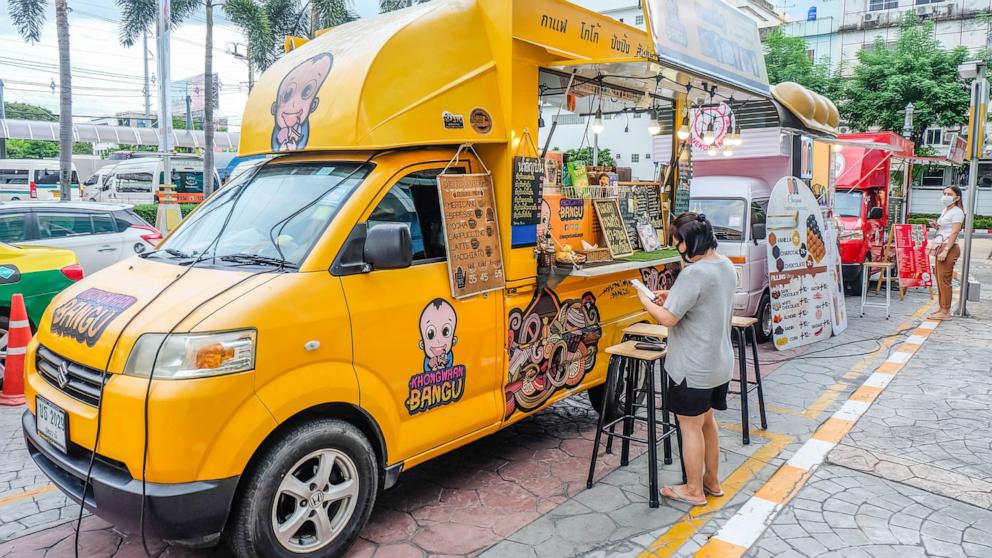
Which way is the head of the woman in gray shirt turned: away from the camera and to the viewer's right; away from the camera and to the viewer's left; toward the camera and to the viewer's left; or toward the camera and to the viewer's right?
away from the camera and to the viewer's left

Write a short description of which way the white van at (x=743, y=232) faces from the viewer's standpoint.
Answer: facing the viewer and to the left of the viewer

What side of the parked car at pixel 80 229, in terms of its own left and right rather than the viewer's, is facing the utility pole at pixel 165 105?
right

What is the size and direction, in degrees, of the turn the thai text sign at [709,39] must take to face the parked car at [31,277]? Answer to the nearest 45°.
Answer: approximately 135° to its right

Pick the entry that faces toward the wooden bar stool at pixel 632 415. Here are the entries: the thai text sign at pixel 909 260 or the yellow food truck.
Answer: the thai text sign

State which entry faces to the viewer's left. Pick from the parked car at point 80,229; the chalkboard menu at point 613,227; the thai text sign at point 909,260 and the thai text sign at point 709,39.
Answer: the parked car

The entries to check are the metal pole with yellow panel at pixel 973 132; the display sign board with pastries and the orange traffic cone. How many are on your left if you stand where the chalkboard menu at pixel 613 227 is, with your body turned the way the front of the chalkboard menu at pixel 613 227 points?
2

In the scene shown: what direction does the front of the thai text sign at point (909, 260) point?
toward the camera

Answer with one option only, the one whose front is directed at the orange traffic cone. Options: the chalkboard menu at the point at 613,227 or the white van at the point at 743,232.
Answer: the white van

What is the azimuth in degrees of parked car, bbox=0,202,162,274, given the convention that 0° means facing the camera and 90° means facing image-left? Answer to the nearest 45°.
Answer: approximately 90°

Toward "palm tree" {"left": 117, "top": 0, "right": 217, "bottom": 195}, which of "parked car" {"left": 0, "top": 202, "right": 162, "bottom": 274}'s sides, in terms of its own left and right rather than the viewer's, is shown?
right

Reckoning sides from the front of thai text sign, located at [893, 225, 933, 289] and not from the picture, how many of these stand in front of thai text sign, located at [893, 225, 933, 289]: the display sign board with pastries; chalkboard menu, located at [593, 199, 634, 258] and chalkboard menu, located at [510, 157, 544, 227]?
3

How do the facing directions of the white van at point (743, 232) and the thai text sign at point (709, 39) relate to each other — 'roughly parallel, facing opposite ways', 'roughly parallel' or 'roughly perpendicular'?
roughly perpendicular

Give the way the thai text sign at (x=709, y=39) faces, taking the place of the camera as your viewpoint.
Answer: facing the viewer and to the right of the viewer

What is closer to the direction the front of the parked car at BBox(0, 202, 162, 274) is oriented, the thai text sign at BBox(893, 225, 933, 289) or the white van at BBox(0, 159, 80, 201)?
the white van

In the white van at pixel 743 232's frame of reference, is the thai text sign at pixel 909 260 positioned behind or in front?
behind

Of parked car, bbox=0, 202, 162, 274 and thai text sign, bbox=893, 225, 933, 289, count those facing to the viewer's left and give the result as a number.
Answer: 1

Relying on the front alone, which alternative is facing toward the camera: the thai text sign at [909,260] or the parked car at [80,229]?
the thai text sign

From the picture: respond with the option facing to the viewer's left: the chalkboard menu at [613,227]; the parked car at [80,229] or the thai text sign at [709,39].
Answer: the parked car

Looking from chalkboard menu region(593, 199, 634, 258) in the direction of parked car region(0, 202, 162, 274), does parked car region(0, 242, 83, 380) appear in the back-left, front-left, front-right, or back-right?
front-left

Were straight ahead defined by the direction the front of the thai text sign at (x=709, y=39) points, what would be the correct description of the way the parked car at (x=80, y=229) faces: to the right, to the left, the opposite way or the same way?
to the right
